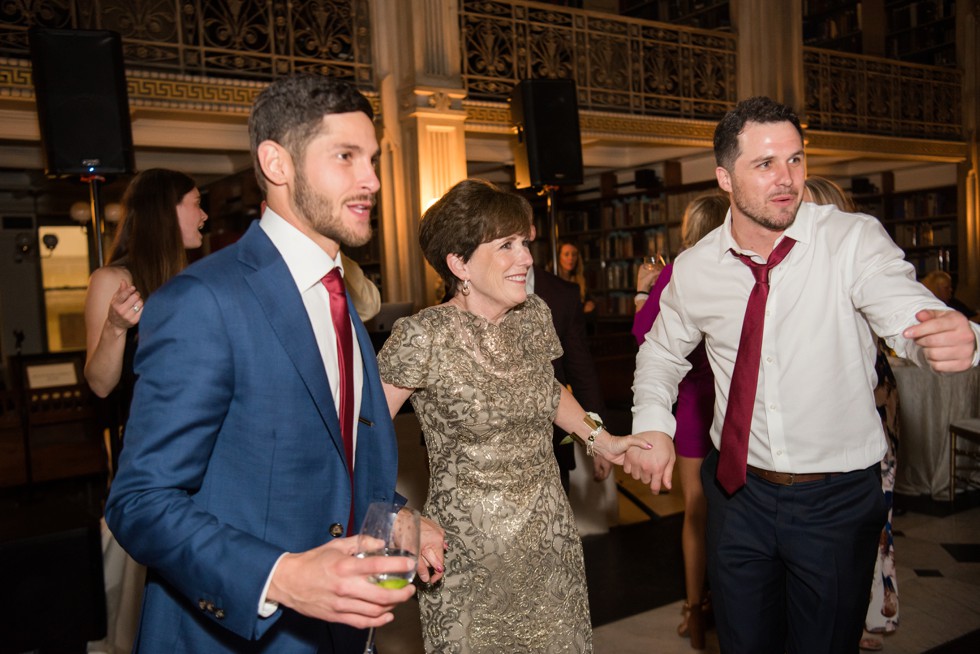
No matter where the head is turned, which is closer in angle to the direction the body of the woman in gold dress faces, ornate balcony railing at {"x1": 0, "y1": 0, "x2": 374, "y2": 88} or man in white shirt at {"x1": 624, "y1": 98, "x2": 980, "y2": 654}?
the man in white shirt

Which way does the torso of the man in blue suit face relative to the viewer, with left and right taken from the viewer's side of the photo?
facing the viewer and to the right of the viewer

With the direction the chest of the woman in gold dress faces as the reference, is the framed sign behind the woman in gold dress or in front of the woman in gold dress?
behind

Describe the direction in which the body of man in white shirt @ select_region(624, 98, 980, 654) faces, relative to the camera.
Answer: toward the camera

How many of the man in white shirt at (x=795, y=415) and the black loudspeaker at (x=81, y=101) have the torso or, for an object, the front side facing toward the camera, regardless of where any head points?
2

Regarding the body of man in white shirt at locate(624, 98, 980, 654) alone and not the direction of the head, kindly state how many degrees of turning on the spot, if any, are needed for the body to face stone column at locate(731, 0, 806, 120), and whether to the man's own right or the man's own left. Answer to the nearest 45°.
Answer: approximately 180°

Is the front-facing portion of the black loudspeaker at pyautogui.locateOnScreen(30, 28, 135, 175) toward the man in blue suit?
yes

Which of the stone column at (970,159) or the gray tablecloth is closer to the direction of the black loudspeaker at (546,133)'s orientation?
the gray tablecloth

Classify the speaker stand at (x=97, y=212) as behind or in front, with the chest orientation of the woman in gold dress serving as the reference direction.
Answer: behind

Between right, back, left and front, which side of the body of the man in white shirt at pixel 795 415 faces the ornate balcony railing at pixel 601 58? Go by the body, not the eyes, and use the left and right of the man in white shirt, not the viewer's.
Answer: back

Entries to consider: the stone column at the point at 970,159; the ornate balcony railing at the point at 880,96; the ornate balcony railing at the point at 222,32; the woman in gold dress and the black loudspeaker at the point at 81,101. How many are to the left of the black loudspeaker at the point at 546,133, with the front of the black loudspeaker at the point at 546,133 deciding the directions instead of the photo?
2

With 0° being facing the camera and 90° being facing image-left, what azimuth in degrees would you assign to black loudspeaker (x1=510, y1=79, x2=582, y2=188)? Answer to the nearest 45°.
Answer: approximately 315°

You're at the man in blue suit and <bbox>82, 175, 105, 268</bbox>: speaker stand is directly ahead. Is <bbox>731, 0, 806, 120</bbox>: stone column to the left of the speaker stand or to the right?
right

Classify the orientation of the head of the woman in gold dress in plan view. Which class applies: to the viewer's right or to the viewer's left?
to the viewer's right

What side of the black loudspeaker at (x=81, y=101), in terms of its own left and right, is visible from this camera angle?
front
